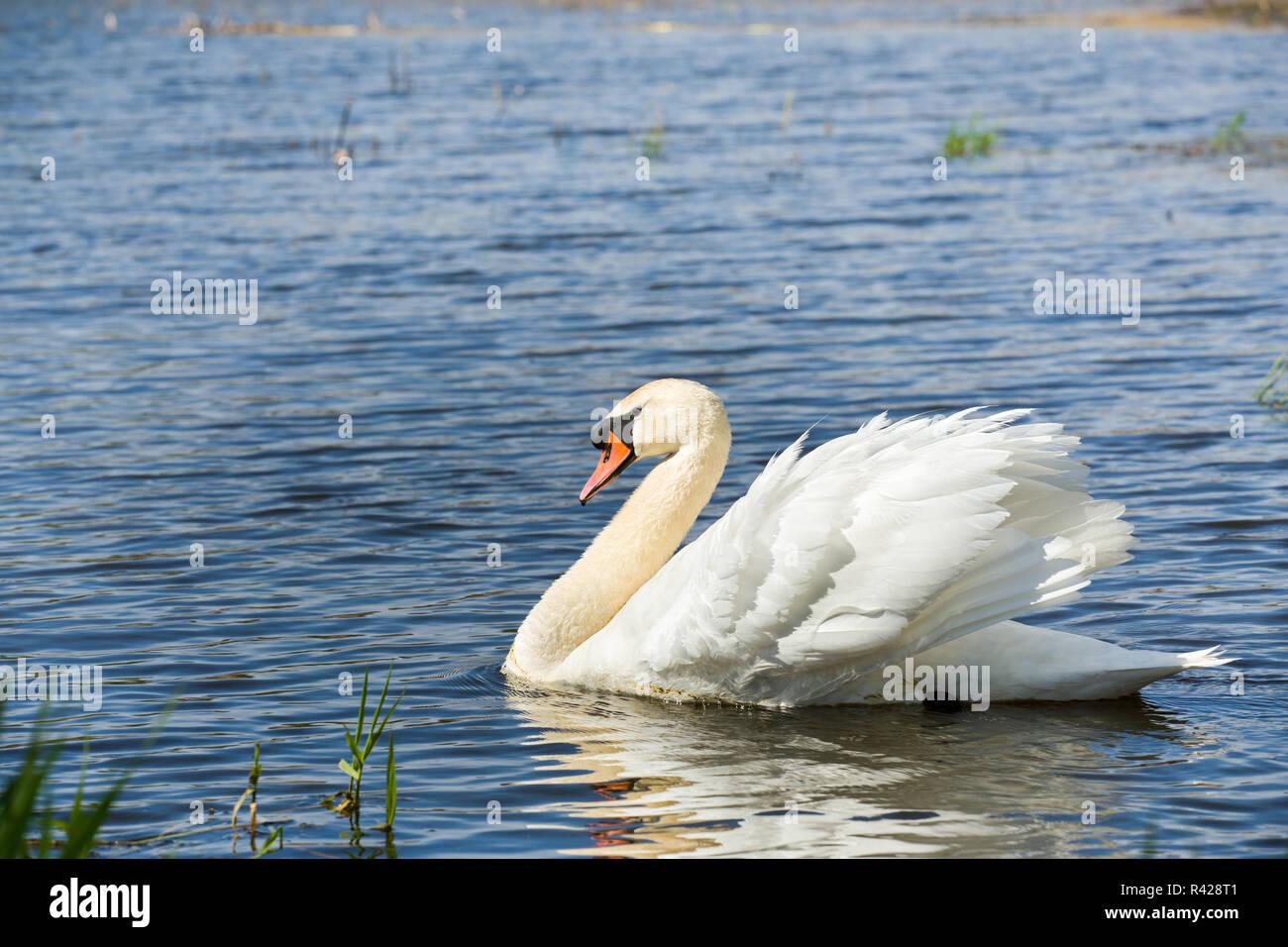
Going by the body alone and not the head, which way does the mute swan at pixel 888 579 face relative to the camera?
to the viewer's left
